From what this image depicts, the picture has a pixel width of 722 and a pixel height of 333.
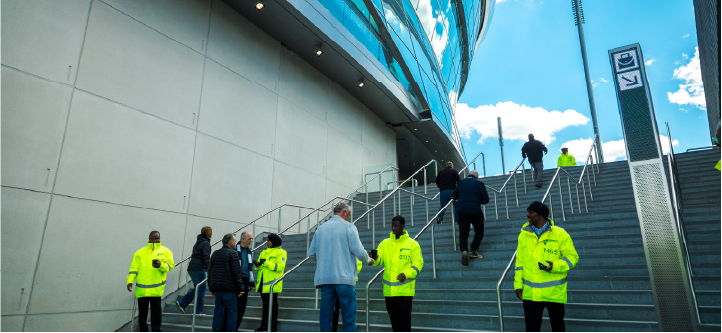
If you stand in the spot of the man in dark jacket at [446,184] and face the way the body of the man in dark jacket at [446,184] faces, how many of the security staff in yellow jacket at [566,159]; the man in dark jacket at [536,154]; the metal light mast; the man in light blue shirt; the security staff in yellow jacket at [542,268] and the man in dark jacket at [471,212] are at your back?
3

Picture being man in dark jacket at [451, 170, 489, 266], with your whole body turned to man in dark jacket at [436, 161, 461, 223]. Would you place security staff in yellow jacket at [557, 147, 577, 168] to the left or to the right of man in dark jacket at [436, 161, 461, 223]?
right

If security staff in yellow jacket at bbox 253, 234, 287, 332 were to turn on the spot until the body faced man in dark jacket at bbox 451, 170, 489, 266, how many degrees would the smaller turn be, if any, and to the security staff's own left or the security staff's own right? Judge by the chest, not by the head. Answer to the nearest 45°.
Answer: approximately 135° to the security staff's own left

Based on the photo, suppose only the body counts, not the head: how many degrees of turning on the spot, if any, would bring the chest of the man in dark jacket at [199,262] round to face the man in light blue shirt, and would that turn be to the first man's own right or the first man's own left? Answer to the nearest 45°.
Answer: approximately 135° to the first man's own right

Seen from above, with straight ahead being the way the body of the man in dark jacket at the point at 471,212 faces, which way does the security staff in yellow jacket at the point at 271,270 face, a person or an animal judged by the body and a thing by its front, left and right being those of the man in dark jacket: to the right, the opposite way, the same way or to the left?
the opposite way

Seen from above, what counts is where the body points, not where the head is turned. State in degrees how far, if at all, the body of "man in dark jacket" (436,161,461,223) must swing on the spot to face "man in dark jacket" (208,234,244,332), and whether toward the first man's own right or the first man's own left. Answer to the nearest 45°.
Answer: approximately 135° to the first man's own left

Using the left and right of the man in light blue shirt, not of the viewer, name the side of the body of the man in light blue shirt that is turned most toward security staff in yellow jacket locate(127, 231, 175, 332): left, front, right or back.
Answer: left

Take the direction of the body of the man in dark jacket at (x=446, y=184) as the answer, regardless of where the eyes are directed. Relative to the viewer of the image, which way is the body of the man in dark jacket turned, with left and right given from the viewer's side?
facing away from the viewer

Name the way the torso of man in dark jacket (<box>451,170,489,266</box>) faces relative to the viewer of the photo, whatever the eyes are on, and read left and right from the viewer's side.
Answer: facing away from the viewer

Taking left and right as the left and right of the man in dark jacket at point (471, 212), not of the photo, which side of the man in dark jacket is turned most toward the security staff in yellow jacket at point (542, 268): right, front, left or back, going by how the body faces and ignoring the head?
back

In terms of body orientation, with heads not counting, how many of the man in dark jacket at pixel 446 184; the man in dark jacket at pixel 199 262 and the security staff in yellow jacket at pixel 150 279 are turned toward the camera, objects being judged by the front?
1

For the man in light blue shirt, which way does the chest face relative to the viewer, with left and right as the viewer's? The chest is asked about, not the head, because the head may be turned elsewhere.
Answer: facing away from the viewer and to the right of the viewer

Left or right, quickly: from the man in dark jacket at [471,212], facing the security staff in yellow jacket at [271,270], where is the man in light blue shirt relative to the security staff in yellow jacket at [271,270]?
left
